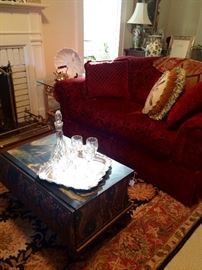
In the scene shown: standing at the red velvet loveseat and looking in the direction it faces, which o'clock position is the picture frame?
The picture frame is roughly at 5 o'clock from the red velvet loveseat.

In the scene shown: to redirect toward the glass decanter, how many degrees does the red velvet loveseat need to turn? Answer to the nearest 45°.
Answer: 0° — it already faces it

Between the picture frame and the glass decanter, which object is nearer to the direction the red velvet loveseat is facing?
the glass decanter

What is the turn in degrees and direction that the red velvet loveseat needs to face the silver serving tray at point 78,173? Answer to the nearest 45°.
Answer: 0° — it already faces it

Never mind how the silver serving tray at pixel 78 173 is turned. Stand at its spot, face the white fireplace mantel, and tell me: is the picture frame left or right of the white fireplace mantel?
right

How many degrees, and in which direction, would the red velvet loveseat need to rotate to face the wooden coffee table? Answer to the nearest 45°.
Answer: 0° — it already faces it

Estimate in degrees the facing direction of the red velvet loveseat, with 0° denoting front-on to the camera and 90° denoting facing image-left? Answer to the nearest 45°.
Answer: approximately 45°
